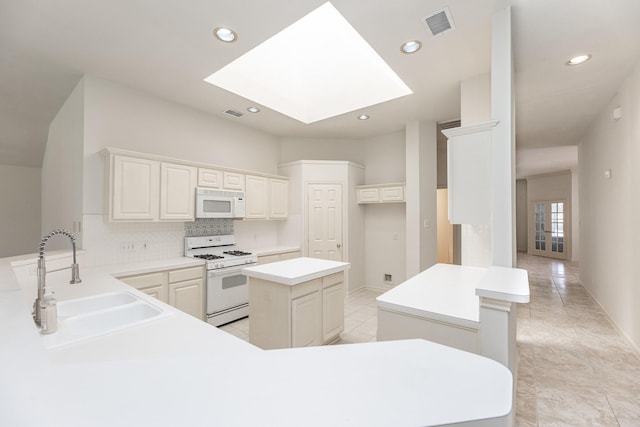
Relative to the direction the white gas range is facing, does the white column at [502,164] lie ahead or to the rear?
ahead

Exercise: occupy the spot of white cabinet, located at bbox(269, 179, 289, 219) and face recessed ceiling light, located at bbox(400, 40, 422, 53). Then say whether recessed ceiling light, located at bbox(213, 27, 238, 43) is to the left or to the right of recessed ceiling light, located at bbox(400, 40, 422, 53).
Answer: right

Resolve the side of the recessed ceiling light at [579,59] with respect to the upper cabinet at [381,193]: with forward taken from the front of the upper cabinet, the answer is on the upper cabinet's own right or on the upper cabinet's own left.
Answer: on the upper cabinet's own left

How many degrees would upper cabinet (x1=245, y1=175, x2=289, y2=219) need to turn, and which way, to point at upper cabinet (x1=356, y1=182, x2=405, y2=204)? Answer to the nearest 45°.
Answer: approximately 45° to its left

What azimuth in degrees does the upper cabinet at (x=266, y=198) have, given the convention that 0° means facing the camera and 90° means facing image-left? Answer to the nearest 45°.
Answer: approximately 315°

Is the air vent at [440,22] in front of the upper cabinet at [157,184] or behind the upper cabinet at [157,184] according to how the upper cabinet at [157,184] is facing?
in front

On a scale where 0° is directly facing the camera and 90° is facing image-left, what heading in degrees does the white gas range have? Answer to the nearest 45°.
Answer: approximately 315°

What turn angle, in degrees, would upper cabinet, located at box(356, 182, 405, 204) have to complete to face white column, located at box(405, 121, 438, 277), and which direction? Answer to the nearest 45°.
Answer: approximately 90° to its left

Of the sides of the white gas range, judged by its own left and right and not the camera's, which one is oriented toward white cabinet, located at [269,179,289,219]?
left

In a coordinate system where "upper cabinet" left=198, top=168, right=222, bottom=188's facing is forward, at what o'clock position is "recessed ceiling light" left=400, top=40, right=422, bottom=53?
The recessed ceiling light is roughly at 12 o'clock from the upper cabinet.

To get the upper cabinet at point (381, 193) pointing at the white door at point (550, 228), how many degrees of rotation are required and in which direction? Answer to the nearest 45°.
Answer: approximately 180°
